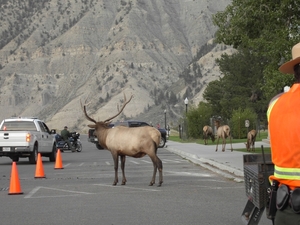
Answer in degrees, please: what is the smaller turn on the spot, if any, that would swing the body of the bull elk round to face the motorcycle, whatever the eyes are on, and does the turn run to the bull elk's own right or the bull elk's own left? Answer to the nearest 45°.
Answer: approximately 90° to the bull elk's own right

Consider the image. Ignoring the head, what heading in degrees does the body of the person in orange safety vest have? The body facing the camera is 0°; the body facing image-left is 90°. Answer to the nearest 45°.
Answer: approximately 180°

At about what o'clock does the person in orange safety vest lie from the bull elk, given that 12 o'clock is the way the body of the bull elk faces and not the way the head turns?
The person in orange safety vest is roughly at 9 o'clock from the bull elk.

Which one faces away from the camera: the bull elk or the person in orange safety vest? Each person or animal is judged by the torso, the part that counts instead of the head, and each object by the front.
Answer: the person in orange safety vest

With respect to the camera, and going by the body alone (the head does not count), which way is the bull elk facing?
to the viewer's left
